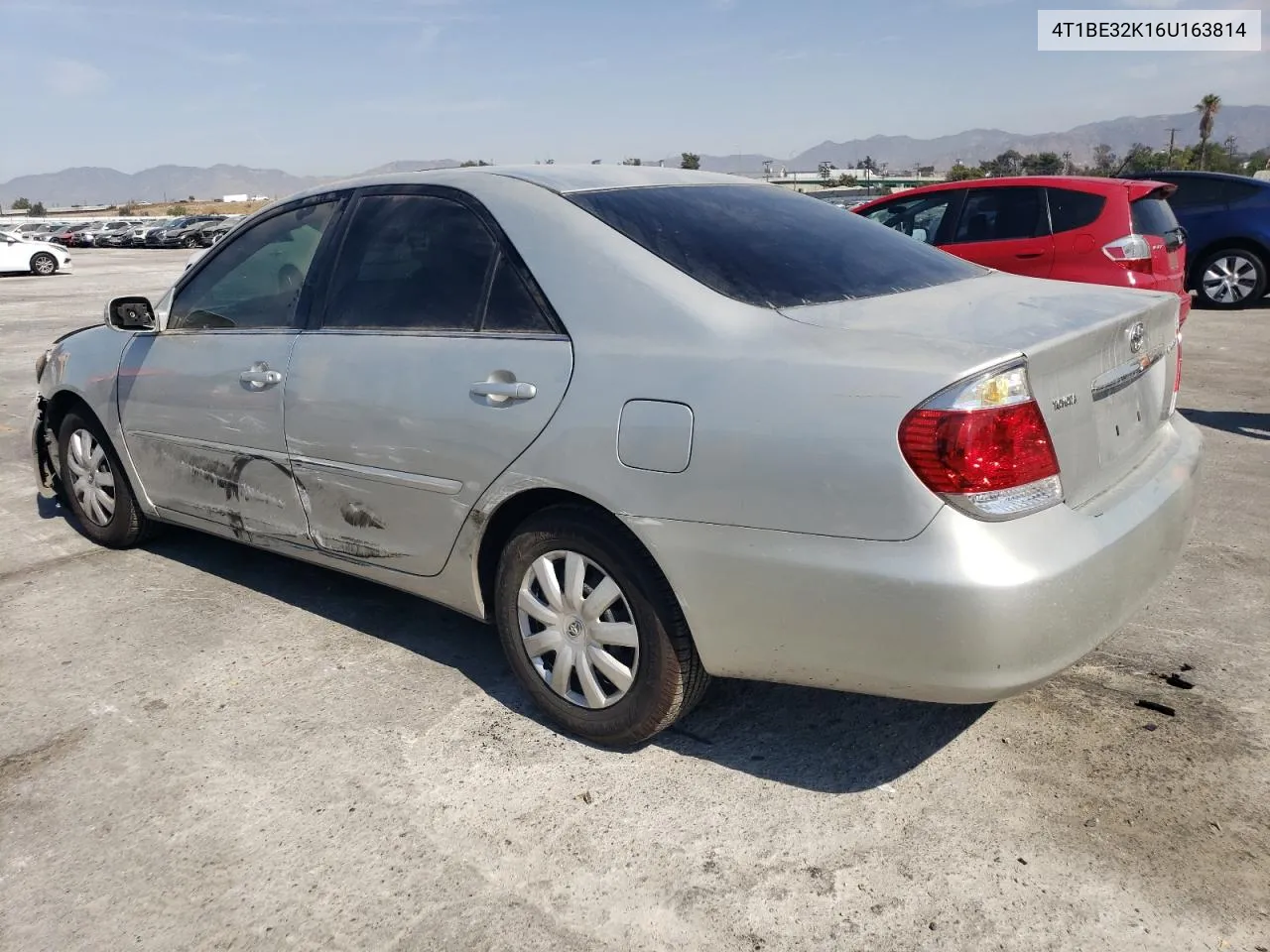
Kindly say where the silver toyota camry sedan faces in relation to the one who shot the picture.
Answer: facing away from the viewer and to the left of the viewer

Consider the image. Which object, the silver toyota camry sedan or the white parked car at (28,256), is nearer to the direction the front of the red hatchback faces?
the white parked car

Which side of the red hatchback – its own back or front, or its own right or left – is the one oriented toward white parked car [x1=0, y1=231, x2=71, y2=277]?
front

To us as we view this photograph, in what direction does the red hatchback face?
facing away from the viewer and to the left of the viewer

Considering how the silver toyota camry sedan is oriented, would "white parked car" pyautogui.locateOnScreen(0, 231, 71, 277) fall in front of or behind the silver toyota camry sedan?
in front

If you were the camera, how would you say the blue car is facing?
facing to the left of the viewer

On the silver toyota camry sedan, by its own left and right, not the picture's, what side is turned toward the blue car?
right

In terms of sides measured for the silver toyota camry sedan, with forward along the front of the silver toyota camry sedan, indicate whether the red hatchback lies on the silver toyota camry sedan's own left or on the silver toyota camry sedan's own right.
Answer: on the silver toyota camry sedan's own right

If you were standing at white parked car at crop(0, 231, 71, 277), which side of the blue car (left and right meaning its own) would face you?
front
